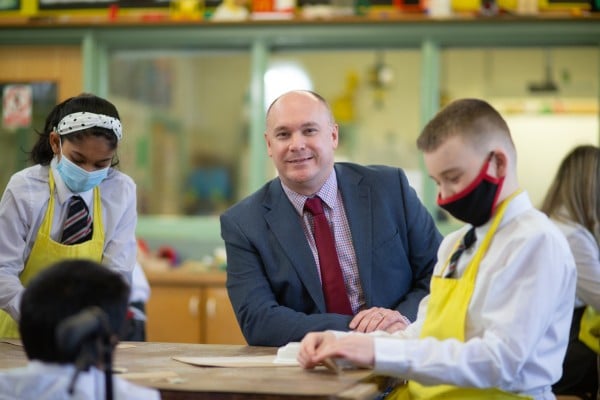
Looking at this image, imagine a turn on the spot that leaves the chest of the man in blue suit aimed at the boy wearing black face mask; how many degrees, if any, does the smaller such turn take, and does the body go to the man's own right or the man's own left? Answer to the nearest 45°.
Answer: approximately 45° to the man's own left

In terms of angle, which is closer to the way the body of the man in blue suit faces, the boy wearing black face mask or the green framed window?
the boy wearing black face mask

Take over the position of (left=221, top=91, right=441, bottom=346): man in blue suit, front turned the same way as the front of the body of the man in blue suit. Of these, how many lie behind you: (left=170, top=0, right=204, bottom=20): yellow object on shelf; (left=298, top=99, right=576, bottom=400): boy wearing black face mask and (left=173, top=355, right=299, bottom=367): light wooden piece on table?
1

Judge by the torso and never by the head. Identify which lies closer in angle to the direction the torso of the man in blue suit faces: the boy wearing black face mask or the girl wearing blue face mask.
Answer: the boy wearing black face mask

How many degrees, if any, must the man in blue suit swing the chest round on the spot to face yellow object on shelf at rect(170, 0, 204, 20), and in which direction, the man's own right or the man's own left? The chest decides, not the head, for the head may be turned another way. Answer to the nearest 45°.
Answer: approximately 180°

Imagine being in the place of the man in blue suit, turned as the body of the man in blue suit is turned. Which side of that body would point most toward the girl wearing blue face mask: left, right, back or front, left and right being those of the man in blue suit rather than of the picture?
right

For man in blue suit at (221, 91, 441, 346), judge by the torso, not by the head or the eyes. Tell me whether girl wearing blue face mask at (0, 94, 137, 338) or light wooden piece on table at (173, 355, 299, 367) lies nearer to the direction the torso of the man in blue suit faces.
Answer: the light wooden piece on table

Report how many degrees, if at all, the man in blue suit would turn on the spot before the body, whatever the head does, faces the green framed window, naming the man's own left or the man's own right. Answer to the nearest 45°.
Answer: approximately 180°

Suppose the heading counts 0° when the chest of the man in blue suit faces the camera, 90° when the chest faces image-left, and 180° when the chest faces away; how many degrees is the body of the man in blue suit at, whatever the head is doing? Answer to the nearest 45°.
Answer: approximately 0°

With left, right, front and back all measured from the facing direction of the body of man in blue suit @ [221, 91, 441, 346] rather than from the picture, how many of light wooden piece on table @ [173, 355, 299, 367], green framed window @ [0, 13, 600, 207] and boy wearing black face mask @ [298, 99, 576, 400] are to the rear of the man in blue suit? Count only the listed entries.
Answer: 1

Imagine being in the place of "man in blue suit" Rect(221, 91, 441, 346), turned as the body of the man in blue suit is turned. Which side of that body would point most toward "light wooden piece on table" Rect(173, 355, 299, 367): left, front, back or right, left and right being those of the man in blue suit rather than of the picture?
front
